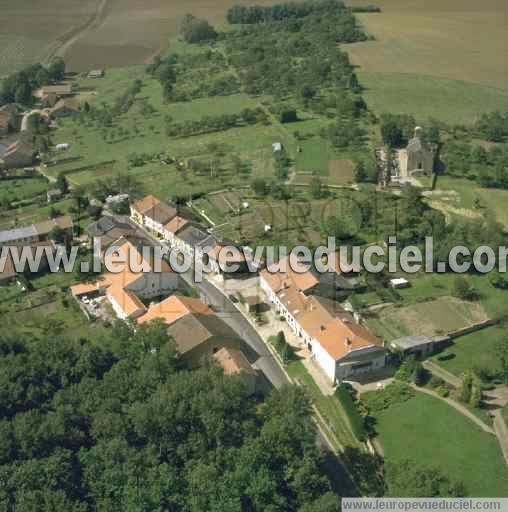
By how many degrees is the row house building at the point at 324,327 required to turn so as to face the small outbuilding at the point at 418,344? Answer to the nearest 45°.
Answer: approximately 135° to its left

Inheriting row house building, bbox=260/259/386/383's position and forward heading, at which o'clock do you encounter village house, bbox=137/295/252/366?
The village house is roughly at 1 o'clock from the row house building.

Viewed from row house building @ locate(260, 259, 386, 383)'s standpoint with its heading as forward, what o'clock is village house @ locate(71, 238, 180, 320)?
The village house is roughly at 2 o'clock from the row house building.

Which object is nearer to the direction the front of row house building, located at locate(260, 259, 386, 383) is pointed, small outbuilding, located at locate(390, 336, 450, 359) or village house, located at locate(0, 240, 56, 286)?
the village house

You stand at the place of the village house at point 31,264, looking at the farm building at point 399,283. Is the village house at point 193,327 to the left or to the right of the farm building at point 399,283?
right

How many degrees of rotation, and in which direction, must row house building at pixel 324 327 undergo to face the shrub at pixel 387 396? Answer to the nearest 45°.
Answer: approximately 90° to its left

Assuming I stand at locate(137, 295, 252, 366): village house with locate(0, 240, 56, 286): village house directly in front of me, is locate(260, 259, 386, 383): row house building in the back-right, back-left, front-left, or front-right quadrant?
back-right

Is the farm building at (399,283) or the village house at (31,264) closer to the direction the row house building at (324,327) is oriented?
the village house

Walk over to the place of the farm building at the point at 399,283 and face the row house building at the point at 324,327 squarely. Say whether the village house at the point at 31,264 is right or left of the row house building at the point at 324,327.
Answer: right

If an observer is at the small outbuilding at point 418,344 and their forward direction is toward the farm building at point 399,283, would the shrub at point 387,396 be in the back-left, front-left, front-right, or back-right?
back-left

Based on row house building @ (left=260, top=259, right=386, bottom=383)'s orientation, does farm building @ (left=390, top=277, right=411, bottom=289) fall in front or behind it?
behind

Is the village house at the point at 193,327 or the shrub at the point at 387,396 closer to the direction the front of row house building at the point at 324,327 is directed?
the village house

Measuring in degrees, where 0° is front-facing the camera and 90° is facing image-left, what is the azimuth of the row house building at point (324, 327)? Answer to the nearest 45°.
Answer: approximately 45°
